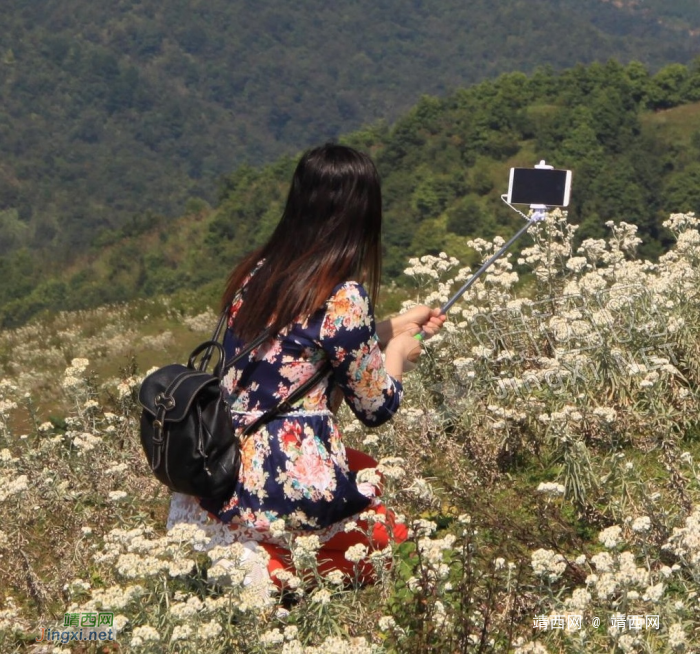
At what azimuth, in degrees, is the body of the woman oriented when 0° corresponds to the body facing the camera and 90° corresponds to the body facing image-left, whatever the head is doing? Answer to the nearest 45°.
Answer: approximately 225°
